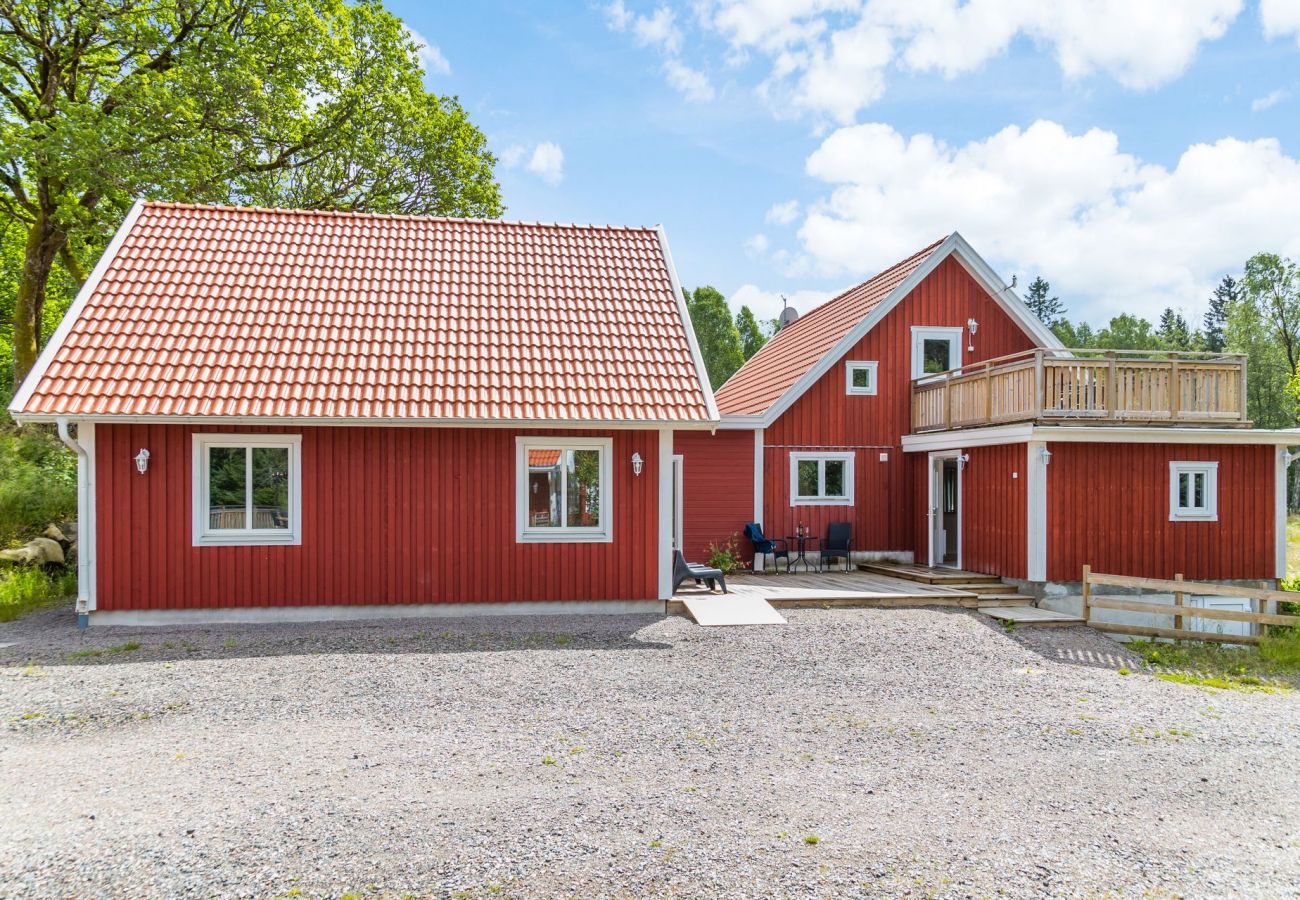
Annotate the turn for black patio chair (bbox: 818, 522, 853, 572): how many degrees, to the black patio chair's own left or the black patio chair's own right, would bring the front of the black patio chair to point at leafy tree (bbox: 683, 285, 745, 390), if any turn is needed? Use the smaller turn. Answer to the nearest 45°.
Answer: approximately 135° to the black patio chair's own right

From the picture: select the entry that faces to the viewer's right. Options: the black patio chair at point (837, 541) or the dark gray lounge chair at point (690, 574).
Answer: the dark gray lounge chair

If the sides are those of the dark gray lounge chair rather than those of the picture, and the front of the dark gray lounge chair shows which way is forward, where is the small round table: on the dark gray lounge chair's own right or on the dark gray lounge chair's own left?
on the dark gray lounge chair's own left

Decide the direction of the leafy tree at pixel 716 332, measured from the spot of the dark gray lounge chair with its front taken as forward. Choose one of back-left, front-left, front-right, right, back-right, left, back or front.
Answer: left

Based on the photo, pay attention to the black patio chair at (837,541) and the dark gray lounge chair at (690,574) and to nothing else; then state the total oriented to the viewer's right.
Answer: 1

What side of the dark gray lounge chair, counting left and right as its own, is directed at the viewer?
right

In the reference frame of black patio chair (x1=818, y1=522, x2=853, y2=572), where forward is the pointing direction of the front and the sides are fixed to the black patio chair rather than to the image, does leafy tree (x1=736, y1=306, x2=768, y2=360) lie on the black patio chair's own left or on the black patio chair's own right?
on the black patio chair's own right

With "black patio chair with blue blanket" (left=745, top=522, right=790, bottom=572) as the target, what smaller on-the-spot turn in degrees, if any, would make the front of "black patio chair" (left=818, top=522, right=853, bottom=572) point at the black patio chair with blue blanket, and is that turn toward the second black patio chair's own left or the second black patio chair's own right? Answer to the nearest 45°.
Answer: approximately 45° to the second black patio chair's own right

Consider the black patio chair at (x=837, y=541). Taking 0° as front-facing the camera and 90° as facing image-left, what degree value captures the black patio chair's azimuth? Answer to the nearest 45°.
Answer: approximately 45°
